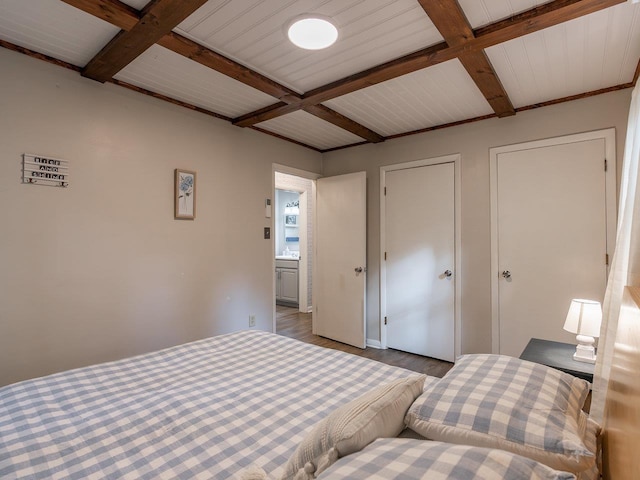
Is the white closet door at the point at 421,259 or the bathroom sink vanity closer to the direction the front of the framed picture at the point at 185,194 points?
the white closet door

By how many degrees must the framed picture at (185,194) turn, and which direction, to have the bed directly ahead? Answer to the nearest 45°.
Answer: approximately 45° to its right

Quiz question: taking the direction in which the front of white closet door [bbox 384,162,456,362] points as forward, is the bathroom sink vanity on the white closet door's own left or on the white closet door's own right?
on the white closet door's own right

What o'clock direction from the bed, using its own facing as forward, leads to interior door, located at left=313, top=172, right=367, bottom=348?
The interior door is roughly at 2 o'clock from the bed.

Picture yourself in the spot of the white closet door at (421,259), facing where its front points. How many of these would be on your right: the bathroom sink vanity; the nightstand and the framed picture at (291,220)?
2

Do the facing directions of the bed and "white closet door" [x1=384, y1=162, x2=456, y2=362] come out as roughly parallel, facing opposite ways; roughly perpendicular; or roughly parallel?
roughly perpendicular

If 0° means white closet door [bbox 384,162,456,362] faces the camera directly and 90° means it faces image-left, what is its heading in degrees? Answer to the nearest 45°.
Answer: approximately 45°

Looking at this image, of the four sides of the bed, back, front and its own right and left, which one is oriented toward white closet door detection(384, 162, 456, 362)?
right

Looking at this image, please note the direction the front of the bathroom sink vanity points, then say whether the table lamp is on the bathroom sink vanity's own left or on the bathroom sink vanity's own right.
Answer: on the bathroom sink vanity's own left

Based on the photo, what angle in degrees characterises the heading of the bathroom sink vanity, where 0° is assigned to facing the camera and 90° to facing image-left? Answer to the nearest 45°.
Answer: approximately 45°

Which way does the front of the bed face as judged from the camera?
facing away from the viewer and to the left of the viewer
